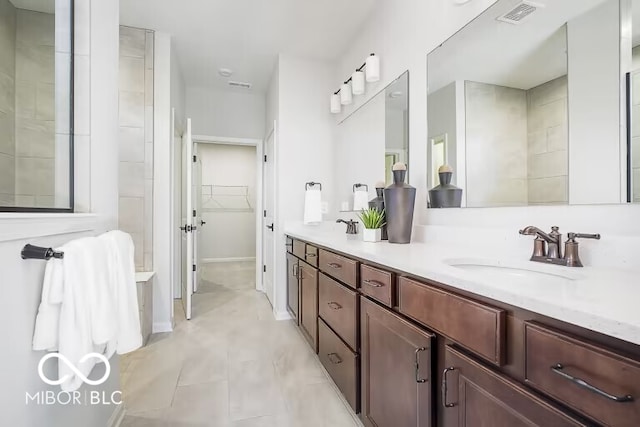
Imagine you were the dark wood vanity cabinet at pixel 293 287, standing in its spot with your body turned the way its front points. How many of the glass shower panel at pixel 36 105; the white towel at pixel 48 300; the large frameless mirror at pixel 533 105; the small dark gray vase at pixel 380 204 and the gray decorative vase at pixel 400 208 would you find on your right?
0

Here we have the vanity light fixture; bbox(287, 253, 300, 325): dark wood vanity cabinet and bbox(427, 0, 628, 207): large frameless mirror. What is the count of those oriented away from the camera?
0

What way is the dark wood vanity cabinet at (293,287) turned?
to the viewer's left

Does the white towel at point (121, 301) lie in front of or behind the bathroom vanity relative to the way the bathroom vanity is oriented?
in front

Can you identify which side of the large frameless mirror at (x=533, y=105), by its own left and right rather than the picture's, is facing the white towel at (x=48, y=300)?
front

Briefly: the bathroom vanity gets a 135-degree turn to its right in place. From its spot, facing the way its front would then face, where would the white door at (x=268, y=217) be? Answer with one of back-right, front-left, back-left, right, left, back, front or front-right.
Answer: front-left

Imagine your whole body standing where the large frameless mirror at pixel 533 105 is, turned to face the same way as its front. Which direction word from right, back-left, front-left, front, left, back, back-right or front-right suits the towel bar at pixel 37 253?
front

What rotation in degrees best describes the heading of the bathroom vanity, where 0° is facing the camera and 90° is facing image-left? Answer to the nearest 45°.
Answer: approximately 45°

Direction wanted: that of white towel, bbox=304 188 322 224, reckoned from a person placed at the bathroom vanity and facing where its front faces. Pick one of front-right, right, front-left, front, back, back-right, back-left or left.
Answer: right

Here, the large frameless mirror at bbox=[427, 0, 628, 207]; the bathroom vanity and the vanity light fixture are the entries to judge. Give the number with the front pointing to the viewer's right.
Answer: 0

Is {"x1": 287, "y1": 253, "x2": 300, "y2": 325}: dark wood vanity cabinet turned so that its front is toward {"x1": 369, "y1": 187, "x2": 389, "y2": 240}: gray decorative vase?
no

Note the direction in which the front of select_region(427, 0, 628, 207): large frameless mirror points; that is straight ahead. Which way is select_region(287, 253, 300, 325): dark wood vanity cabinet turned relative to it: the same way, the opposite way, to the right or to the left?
the same way

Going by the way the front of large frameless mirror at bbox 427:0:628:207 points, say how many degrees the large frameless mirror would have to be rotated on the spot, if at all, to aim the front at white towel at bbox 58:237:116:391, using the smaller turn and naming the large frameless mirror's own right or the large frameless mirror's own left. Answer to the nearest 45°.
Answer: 0° — it already faces it

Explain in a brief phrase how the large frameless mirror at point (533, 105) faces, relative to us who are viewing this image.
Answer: facing the viewer and to the left of the viewer

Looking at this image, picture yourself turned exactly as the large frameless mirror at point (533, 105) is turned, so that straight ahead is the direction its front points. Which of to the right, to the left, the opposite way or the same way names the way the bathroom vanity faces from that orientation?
the same way
